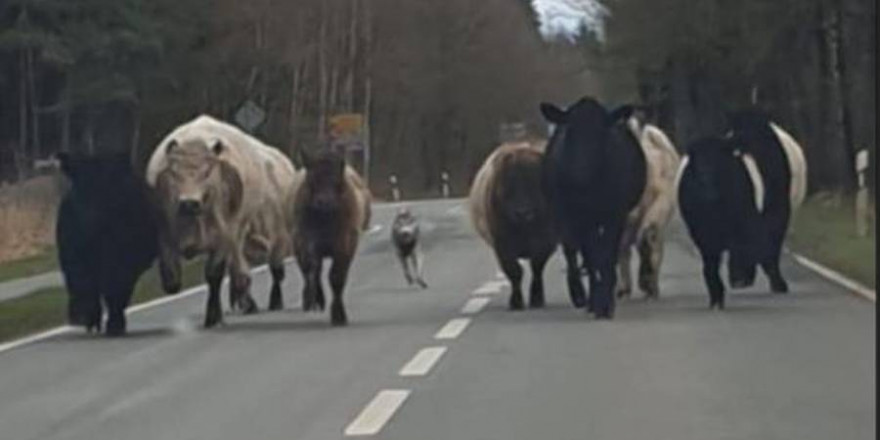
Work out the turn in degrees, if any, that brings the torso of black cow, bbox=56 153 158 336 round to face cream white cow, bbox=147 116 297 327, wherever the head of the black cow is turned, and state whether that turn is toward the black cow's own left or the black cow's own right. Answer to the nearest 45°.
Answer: approximately 90° to the black cow's own left

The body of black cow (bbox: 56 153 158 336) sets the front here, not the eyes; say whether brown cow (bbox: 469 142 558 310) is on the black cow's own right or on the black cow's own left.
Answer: on the black cow's own left

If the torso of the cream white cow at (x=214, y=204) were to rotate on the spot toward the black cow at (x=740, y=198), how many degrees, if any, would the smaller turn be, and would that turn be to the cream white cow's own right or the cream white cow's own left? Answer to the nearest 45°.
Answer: approximately 135° to the cream white cow's own left

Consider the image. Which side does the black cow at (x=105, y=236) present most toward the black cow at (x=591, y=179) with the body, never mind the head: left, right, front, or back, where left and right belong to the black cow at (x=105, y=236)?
left

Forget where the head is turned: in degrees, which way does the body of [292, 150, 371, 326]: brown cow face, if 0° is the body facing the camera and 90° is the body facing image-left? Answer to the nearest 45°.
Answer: approximately 0°

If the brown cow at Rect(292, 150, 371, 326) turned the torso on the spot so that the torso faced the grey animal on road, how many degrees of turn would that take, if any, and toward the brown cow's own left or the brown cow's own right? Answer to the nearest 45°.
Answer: approximately 180°

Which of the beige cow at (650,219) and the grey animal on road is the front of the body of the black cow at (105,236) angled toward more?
the beige cow
